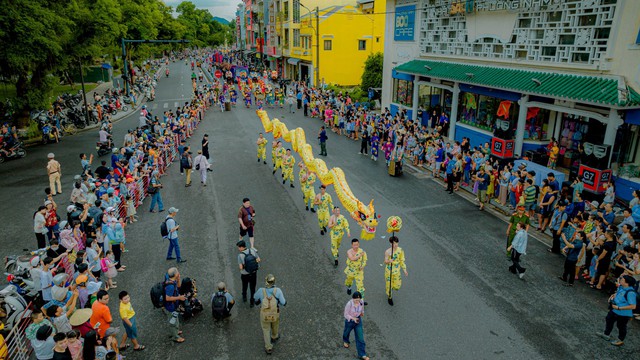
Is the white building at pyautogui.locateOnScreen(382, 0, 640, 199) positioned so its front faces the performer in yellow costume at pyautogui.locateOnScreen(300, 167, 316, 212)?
yes

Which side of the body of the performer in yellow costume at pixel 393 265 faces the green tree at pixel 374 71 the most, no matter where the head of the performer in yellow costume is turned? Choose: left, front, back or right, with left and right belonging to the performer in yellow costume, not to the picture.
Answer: back

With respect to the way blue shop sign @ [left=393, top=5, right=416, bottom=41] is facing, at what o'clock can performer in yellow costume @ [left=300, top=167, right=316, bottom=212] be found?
The performer in yellow costume is roughly at 11 o'clock from the blue shop sign.

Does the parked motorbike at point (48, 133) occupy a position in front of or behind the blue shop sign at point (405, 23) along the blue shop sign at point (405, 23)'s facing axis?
in front

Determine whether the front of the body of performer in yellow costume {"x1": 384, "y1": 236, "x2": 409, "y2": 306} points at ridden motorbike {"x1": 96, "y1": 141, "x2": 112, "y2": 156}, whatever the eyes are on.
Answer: no

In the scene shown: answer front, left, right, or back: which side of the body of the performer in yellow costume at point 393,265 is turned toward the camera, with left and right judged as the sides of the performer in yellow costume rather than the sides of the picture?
front

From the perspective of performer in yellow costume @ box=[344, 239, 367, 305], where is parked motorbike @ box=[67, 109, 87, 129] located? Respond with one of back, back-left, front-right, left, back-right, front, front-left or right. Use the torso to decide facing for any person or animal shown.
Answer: back-right

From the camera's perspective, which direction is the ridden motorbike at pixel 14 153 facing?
to the viewer's right

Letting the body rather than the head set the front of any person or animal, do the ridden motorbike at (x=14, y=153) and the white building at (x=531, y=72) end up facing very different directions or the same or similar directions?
very different directions

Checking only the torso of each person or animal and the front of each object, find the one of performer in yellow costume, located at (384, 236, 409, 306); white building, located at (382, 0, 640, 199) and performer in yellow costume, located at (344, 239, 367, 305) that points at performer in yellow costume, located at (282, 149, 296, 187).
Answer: the white building

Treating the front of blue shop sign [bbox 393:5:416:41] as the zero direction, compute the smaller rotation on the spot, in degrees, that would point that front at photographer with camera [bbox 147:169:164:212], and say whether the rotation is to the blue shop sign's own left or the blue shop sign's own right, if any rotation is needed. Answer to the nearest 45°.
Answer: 0° — it already faces them

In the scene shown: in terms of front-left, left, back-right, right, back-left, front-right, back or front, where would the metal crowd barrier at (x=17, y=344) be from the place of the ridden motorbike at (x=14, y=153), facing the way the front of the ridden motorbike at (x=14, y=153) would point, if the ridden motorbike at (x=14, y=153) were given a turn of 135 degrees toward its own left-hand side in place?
back-left

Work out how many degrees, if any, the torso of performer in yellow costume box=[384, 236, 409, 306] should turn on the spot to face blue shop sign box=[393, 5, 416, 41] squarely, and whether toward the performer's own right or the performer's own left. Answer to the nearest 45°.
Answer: approximately 180°

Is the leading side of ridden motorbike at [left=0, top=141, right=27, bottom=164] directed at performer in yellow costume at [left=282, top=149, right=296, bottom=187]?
no

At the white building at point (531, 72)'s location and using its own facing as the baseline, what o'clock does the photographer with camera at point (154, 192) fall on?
The photographer with camera is roughly at 12 o'clock from the white building.

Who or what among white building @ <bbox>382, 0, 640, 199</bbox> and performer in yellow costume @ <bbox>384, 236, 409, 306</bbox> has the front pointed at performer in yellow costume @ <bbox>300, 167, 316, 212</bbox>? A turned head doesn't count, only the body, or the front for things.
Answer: the white building

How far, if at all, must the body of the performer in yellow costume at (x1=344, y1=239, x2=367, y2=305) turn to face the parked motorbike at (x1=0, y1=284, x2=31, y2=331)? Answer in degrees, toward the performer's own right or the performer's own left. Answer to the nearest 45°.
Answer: approximately 90° to the performer's own right

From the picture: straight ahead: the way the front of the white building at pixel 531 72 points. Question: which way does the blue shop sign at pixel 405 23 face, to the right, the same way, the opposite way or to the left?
the same way

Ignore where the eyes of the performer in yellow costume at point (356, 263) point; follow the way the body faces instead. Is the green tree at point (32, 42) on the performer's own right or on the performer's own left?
on the performer's own right
